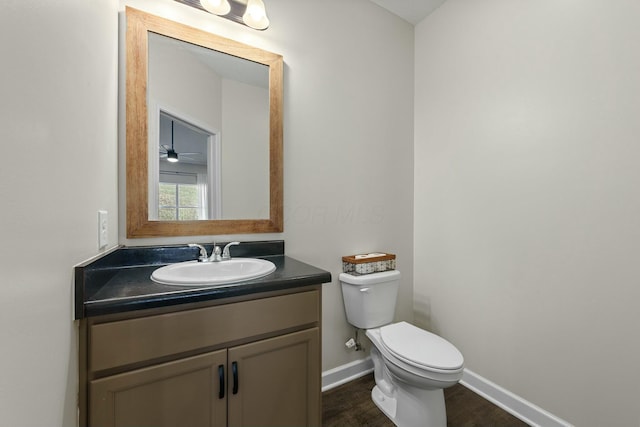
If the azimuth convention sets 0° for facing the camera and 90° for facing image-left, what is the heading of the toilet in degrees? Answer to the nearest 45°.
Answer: approximately 315°

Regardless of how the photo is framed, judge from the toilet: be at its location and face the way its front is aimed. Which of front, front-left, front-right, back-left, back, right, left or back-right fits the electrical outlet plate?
right

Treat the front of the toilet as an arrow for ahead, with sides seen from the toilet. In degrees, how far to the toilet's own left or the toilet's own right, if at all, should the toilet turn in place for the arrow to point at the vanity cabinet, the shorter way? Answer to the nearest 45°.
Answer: approximately 90° to the toilet's own right
